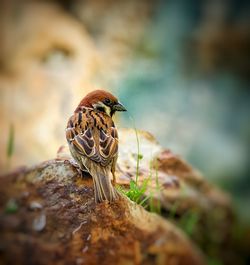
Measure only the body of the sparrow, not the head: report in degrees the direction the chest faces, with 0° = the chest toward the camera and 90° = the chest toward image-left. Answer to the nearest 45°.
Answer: approximately 180°
